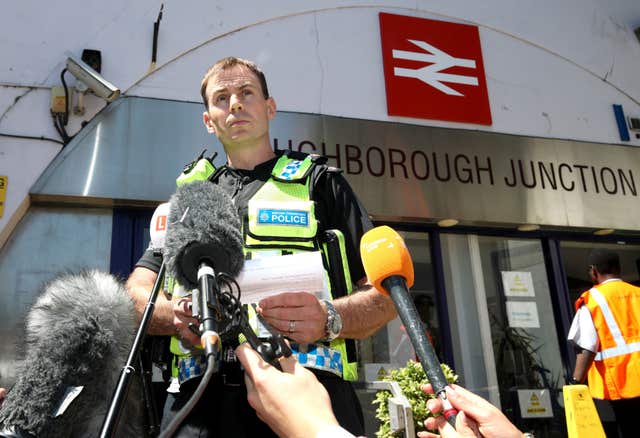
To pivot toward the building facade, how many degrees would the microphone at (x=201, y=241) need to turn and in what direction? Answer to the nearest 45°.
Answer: approximately 45° to its right

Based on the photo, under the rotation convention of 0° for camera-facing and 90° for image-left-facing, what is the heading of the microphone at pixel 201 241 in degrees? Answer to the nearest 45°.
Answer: approximately 180°

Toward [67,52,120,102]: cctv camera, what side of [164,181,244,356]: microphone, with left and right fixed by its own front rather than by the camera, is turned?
front

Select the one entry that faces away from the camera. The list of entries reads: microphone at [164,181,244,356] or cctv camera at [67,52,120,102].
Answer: the microphone

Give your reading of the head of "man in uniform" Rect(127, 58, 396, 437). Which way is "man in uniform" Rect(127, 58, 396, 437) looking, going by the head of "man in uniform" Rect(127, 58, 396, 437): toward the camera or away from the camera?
toward the camera

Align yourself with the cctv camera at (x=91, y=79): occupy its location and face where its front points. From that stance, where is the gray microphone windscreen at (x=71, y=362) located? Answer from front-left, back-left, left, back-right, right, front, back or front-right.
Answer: front-right

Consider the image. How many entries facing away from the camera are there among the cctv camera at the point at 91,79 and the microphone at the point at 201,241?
1

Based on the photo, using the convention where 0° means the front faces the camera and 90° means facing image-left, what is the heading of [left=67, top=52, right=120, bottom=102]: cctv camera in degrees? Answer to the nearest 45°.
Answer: approximately 315°
